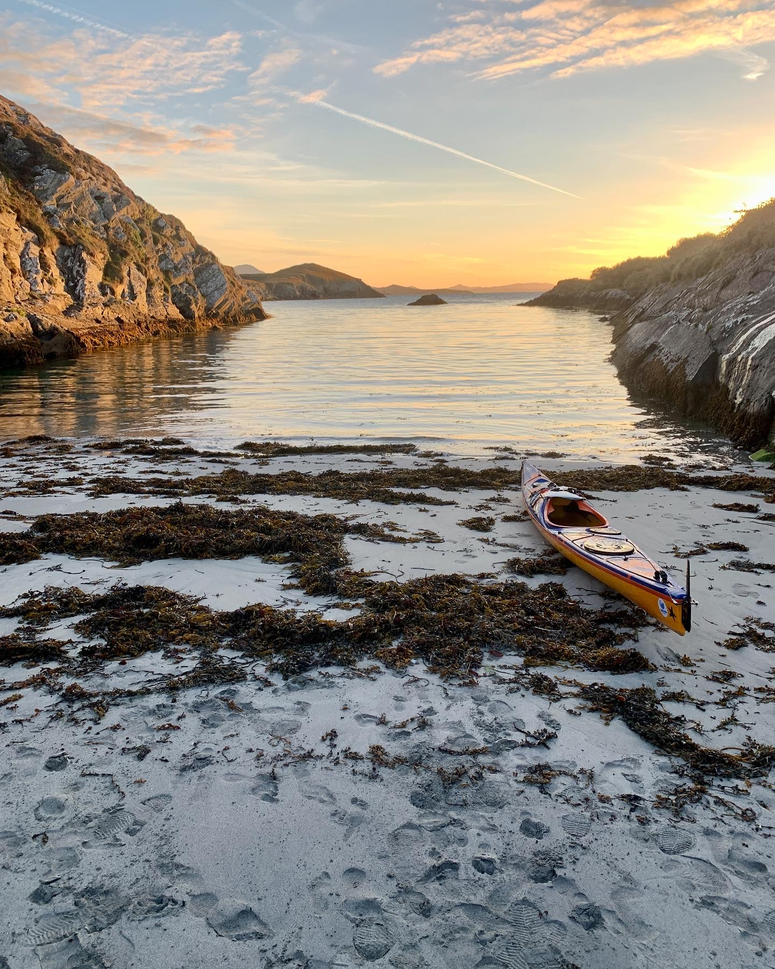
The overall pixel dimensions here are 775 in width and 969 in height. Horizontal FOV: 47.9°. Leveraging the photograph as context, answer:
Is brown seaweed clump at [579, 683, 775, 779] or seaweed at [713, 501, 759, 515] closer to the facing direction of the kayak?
the seaweed

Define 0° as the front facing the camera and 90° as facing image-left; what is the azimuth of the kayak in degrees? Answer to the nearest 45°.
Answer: approximately 135°

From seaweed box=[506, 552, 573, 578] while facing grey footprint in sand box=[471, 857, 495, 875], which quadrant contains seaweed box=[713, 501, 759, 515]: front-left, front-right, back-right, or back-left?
back-left

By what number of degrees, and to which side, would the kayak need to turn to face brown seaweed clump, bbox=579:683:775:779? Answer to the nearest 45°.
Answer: approximately 135° to its left

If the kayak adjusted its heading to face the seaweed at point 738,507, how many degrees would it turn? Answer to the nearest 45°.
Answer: approximately 90° to its right

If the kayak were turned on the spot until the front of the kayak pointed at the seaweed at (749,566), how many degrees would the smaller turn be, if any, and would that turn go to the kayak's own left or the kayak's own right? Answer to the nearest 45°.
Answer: approximately 90° to the kayak's own right

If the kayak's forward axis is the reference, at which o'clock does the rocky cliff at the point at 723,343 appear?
The rocky cliff is roughly at 2 o'clock from the kayak.

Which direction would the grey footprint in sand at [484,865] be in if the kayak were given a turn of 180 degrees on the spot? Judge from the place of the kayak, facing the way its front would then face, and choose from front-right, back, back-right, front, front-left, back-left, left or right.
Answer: front-right
